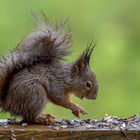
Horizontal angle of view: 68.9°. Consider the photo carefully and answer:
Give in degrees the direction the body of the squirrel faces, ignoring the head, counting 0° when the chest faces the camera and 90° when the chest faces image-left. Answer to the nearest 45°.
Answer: approximately 270°
